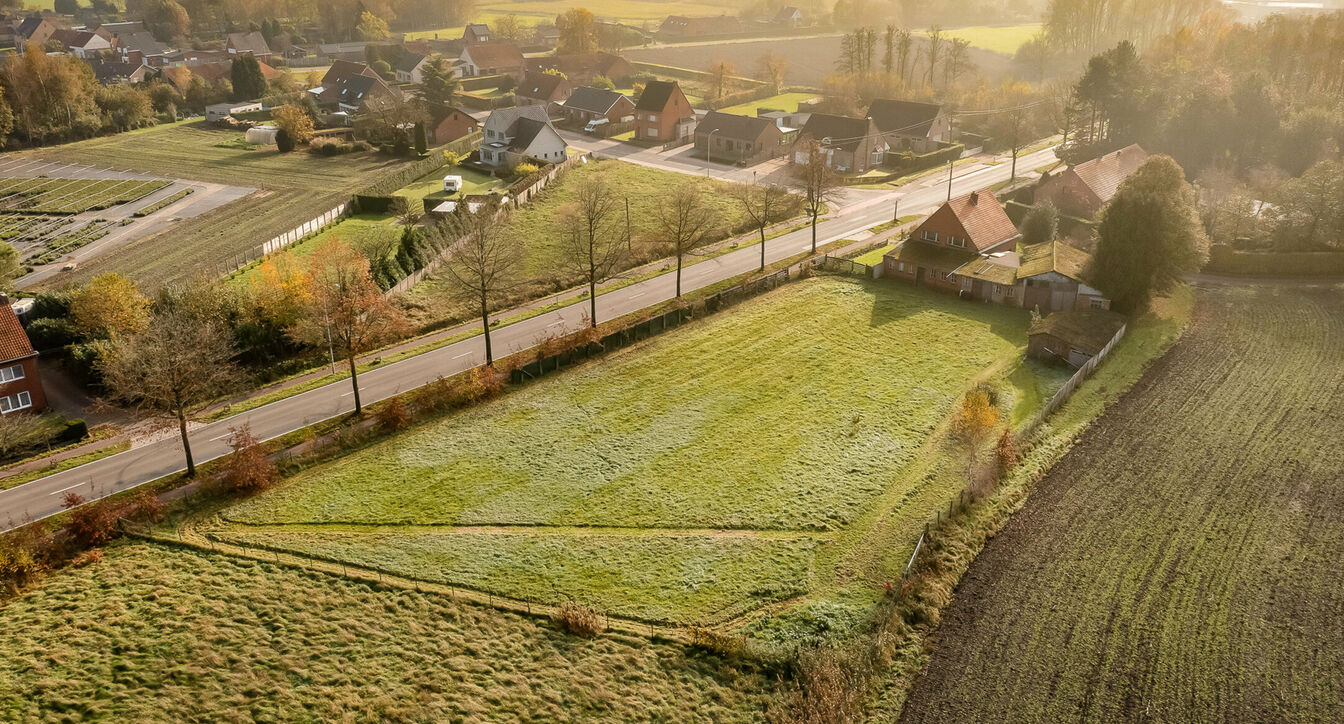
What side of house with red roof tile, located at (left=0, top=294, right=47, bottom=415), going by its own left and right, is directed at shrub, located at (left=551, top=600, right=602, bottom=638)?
front

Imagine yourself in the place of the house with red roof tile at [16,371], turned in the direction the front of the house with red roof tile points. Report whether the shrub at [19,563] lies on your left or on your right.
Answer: on your right

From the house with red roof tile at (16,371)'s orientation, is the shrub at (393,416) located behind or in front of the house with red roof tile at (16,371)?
in front

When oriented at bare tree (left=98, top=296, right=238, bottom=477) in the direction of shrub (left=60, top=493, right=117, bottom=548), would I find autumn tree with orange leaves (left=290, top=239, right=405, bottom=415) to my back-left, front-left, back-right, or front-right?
back-left

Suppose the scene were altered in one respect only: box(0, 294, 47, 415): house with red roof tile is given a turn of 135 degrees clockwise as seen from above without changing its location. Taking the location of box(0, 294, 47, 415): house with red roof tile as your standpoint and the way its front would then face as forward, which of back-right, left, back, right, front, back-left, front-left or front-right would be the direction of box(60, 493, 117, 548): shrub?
left

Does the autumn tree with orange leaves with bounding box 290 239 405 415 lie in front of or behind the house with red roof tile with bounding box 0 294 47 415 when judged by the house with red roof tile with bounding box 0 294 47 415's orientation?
in front
